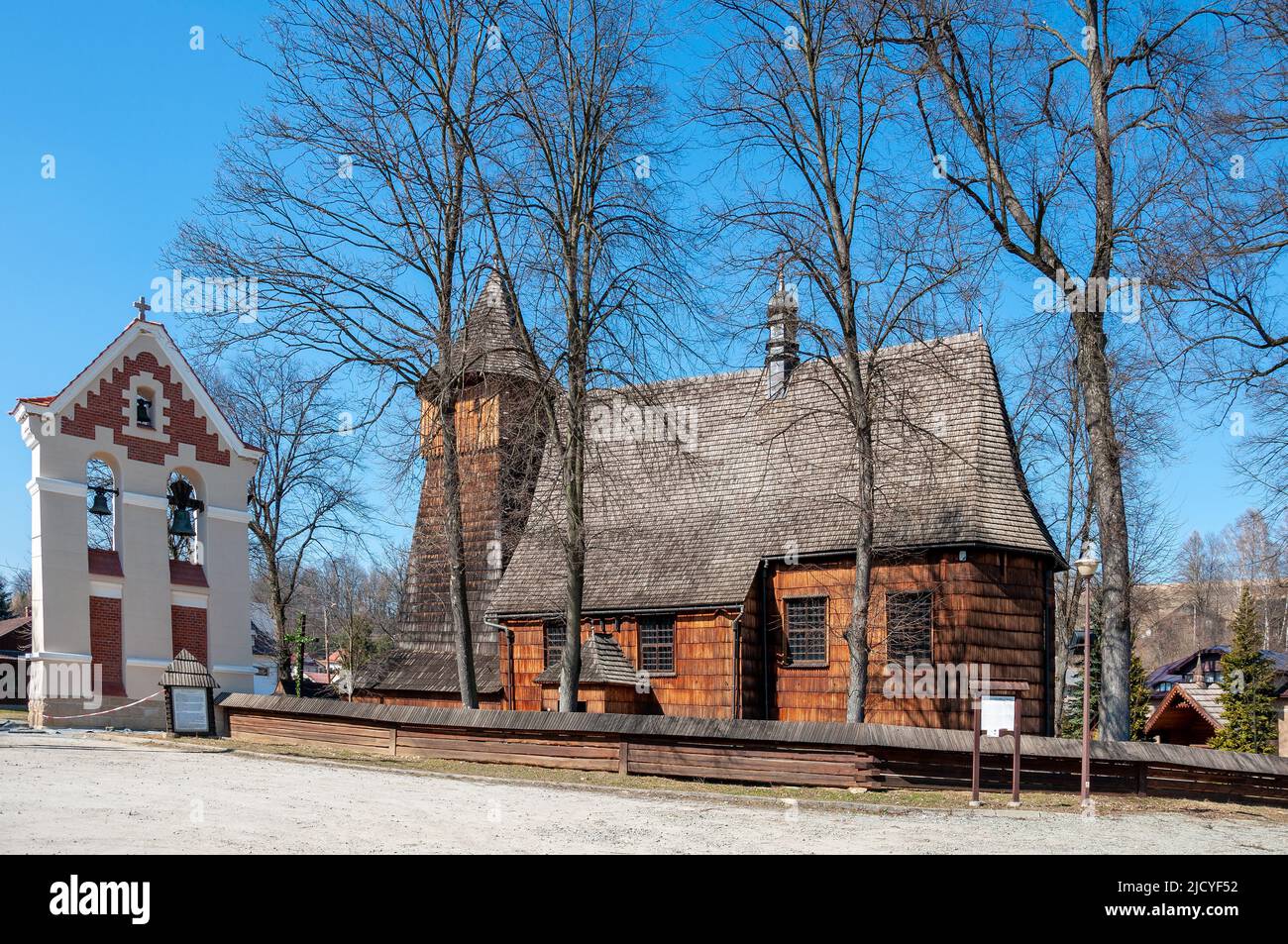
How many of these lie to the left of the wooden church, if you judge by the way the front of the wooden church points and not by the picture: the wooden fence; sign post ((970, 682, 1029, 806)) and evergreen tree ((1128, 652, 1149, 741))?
2

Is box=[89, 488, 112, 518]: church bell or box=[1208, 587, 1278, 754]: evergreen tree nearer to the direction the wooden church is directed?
the church bell

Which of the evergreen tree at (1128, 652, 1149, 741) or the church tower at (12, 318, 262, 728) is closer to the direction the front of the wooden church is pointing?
the church tower

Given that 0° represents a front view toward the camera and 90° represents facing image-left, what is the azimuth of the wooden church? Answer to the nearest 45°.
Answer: approximately 90°

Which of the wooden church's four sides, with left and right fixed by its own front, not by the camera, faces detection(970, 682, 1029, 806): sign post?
left
